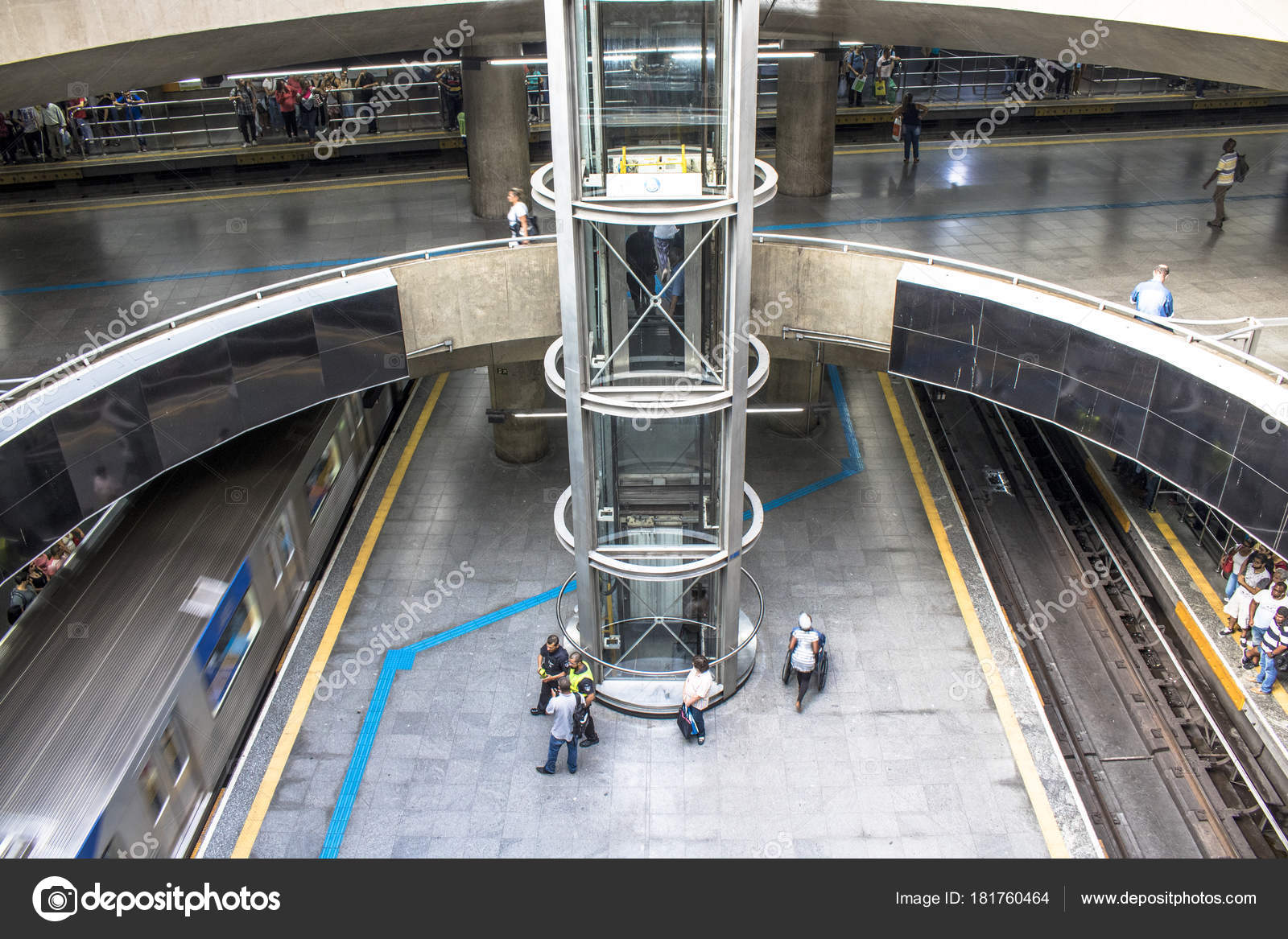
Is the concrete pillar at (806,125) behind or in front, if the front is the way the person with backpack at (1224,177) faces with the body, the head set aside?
in front

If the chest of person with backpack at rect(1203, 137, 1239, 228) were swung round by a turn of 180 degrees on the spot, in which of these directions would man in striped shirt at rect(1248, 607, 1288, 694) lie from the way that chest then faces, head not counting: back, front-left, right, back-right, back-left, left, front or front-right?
right

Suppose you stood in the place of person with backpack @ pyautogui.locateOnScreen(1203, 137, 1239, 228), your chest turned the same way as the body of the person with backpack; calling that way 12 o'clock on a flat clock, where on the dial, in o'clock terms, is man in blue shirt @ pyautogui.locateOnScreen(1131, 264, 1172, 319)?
The man in blue shirt is roughly at 9 o'clock from the person with backpack.

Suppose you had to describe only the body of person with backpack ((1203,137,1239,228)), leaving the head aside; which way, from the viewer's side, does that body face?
to the viewer's left

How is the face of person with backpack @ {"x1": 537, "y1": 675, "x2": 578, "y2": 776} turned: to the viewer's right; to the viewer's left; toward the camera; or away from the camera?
away from the camera

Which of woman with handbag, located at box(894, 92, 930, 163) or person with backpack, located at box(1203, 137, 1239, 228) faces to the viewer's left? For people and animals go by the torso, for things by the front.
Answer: the person with backpack

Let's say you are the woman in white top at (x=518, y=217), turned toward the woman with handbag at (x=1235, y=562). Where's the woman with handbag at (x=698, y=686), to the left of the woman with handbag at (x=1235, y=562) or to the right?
right

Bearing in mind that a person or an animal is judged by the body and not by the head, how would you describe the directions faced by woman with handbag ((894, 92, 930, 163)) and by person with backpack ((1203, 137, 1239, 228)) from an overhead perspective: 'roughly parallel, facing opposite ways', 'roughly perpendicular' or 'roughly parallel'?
roughly perpendicular
